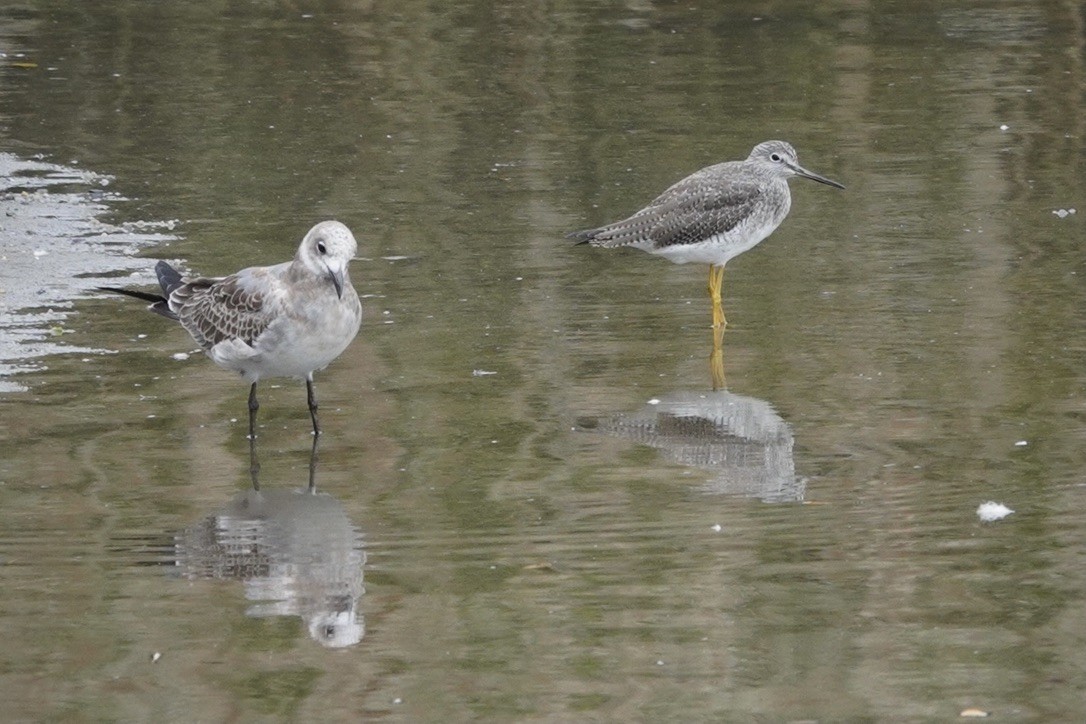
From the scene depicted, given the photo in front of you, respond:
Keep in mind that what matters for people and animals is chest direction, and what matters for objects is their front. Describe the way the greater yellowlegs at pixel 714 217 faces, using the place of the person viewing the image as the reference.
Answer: facing to the right of the viewer
